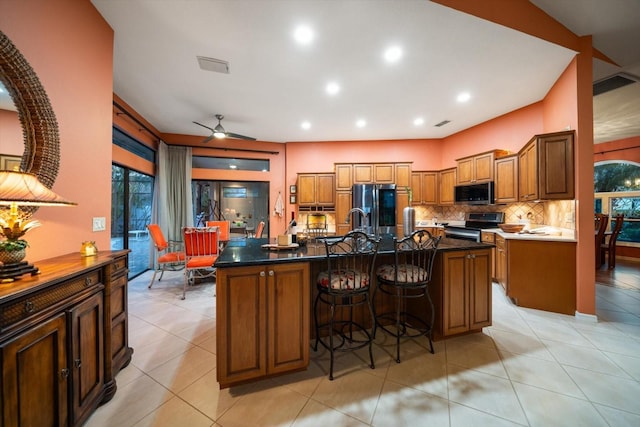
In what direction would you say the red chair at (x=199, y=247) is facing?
away from the camera

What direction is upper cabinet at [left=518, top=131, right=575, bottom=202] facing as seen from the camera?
to the viewer's left

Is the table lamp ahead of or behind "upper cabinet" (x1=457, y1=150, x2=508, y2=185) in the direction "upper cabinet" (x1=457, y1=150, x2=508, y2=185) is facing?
ahead

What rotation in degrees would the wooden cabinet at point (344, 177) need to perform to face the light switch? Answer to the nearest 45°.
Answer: approximately 45° to its right

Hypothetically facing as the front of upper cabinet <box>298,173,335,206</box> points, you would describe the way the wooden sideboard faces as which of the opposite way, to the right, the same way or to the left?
to the left

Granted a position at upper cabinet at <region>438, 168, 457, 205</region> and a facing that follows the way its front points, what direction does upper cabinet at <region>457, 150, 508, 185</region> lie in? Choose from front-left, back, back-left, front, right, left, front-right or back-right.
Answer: left

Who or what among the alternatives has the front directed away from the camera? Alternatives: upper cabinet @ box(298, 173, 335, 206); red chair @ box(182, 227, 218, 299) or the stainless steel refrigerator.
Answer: the red chair
